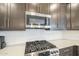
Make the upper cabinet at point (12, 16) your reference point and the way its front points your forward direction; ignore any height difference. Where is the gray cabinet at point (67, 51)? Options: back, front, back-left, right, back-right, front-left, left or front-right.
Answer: left

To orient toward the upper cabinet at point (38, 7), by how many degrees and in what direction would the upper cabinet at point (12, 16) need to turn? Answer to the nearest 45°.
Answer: approximately 90° to its left

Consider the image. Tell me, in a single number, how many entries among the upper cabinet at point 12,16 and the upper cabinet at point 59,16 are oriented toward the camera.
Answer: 2

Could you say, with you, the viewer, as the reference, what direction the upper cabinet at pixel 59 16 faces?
facing the viewer

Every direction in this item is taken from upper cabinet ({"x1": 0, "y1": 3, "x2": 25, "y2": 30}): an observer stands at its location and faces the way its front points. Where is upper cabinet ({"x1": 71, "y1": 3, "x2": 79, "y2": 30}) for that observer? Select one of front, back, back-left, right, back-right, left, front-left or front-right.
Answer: left

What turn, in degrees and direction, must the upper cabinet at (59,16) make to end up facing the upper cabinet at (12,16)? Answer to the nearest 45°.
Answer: approximately 90° to its right

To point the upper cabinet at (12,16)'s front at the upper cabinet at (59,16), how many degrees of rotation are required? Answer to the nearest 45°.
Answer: approximately 90° to its left
